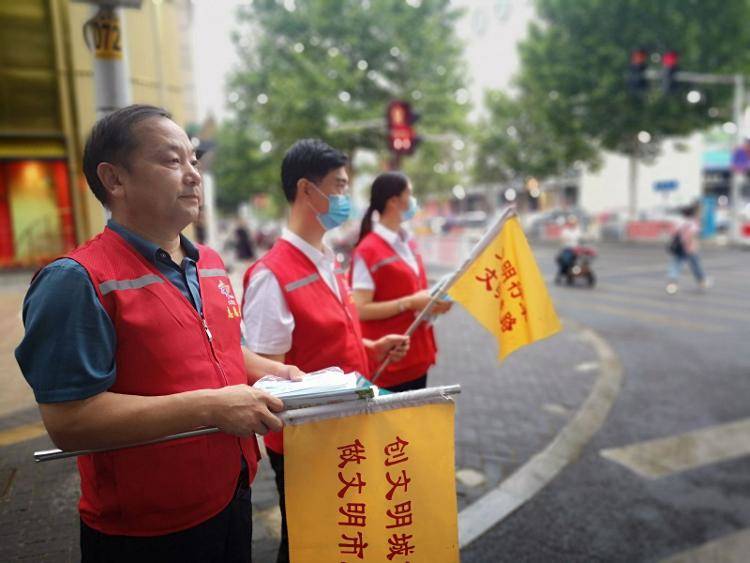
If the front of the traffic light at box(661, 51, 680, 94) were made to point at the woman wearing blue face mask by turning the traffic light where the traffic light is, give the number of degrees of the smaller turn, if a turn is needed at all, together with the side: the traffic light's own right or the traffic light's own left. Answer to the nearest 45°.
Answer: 0° — it already faces them

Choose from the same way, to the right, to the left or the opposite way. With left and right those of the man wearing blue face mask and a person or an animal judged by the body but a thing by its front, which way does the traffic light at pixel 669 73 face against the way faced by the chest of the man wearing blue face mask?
to the right

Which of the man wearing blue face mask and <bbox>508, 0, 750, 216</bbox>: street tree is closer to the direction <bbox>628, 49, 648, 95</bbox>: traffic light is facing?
the man wearing blue face mask

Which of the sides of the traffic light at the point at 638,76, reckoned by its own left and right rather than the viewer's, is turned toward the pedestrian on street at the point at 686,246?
front

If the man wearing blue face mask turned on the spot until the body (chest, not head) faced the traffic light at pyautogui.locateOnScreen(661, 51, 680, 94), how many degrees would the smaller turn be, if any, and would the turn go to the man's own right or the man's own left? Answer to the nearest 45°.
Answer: approximately 90° to the man's own left

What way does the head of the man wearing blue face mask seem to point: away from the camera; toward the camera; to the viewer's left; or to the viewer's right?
to the viewer's right

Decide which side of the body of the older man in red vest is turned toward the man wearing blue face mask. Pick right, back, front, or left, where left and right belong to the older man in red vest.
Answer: left

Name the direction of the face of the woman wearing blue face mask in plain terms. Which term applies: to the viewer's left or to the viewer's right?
to the viewer's right

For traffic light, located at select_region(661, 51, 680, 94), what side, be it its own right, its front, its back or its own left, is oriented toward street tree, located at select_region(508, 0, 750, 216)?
back

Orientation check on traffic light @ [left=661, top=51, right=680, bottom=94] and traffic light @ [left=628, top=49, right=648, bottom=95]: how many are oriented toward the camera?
2
